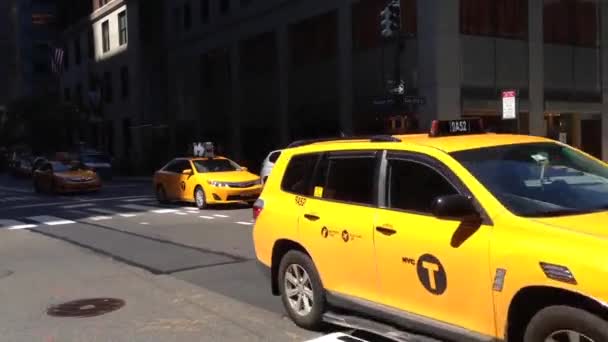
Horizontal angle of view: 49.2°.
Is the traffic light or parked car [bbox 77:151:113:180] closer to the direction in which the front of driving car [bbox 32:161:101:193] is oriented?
the traffic light

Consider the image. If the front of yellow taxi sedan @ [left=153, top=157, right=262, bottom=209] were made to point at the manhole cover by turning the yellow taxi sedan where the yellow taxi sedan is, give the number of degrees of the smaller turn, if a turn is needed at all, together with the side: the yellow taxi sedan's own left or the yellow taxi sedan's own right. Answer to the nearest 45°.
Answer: approximately 45° to the yellow taxi sedan's own right

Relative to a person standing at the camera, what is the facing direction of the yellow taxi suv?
facing the viewer and to the right of the viewer

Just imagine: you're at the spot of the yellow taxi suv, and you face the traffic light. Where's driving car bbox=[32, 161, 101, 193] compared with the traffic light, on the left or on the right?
left

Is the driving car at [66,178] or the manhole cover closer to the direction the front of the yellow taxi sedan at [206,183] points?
the manhole cover

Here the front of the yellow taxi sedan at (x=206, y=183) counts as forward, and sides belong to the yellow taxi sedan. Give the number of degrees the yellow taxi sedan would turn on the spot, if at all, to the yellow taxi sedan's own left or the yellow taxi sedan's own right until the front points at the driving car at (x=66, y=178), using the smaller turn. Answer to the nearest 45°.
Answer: approximately 180°

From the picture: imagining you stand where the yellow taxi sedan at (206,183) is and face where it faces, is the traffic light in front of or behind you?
in front

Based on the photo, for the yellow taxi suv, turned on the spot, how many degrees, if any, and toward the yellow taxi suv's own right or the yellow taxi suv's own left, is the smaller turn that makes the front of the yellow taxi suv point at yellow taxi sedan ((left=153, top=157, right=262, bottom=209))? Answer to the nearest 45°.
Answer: approximately 180°

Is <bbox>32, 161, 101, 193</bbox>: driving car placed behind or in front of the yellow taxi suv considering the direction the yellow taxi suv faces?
behind

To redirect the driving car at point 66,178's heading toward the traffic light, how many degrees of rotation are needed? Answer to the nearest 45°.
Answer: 0° — it already faces it

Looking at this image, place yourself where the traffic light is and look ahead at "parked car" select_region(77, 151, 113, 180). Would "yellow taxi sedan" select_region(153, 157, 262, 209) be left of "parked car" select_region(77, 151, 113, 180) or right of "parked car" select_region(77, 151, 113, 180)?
left

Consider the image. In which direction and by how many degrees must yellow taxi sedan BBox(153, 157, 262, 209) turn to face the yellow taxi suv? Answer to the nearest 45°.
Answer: approximately 45° to its right
